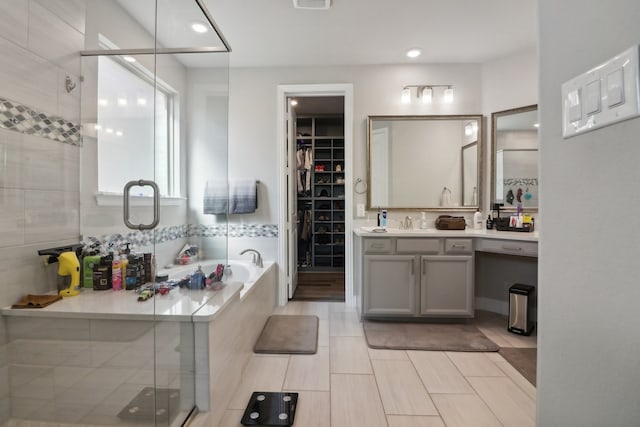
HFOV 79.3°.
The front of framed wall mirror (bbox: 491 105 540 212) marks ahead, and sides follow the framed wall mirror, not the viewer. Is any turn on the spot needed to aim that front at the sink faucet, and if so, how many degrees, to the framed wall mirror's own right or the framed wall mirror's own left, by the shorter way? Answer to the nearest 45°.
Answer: approximately 45° to the framed wall mirror's own right

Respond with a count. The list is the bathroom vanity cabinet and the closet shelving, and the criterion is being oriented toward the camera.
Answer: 2

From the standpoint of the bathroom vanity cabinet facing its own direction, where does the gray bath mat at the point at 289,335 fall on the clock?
The gray bath mat is roughly at 2 o'clock from the bathroom vanity cabinet.

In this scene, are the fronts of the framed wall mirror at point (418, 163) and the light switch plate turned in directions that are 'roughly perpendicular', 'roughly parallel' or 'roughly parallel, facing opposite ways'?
roughly perpendicular
